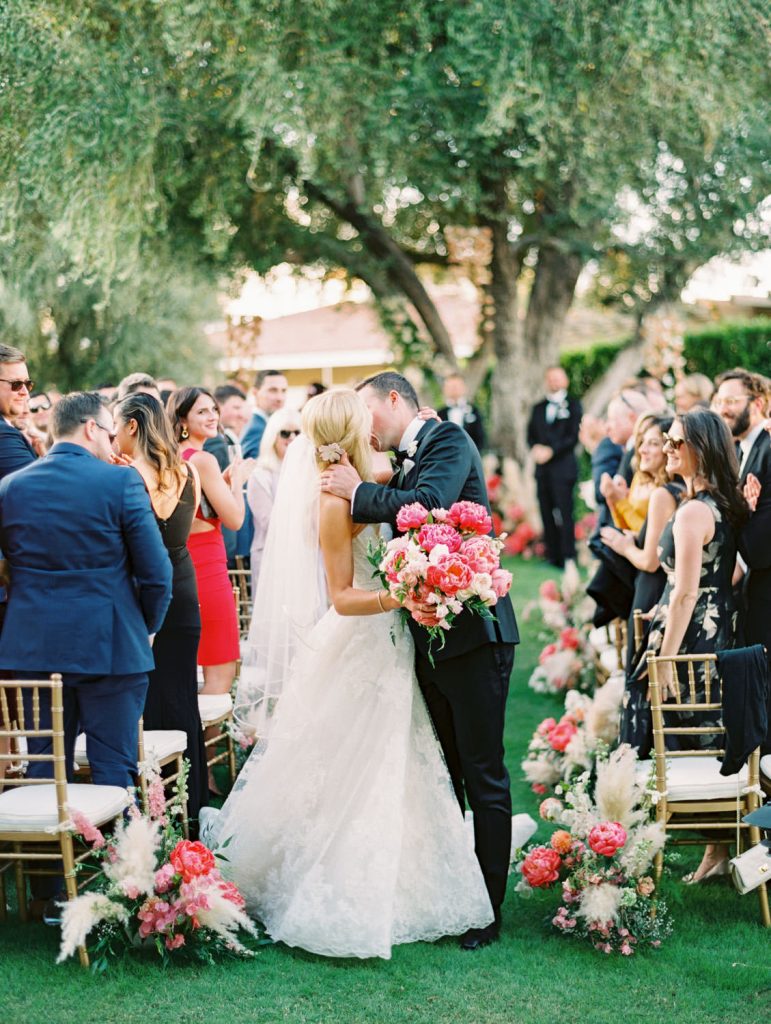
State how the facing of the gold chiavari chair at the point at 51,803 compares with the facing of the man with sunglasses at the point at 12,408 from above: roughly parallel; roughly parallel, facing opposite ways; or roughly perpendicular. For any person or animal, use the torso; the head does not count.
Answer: roughly perpendicular

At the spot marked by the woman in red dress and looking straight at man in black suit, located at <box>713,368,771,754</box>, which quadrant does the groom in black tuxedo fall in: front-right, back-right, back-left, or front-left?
front-right

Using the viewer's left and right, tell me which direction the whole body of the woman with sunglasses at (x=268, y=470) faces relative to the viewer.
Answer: facing the viewer and to the right of the viewer

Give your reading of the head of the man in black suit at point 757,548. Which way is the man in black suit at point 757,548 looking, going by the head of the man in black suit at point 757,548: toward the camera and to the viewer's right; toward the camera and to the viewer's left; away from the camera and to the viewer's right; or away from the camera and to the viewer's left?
toward the camera and to the viewer's left

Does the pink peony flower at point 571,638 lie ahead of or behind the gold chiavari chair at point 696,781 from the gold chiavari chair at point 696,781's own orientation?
ahead

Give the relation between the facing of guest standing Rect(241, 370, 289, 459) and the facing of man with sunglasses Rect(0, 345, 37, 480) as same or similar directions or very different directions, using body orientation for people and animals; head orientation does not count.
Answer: same or similar directions

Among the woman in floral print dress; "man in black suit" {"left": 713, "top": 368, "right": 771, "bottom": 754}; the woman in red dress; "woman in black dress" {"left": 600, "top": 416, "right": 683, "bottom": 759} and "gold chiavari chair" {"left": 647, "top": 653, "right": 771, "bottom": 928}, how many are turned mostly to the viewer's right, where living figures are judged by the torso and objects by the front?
1

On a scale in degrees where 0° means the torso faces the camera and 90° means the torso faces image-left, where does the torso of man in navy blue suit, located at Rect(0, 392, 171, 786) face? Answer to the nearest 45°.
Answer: approximately 225°

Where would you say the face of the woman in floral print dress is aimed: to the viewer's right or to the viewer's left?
to the viewer's left

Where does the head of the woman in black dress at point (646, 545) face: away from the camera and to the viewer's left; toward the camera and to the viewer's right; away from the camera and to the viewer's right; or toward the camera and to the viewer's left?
toward the camera and to the viewer's left

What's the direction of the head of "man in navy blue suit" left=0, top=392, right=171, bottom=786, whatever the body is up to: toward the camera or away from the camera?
away from the camera

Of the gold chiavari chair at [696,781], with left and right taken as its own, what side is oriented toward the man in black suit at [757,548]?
front

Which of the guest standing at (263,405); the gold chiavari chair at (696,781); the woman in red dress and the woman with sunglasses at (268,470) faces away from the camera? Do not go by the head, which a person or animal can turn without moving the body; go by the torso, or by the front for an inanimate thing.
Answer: the gold chiavari chair

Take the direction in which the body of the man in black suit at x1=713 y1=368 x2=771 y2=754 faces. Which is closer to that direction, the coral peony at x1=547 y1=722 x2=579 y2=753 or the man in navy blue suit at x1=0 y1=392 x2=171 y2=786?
the man in navy blue suit

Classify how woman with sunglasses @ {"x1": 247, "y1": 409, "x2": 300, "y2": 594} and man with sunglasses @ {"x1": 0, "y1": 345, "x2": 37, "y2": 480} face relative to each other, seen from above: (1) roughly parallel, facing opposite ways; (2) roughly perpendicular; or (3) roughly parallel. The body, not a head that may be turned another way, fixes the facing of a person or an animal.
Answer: roughly parallel

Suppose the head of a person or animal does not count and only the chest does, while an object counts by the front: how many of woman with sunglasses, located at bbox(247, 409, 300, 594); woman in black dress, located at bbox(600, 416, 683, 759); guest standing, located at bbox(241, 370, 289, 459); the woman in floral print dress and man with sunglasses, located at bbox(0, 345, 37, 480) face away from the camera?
0
